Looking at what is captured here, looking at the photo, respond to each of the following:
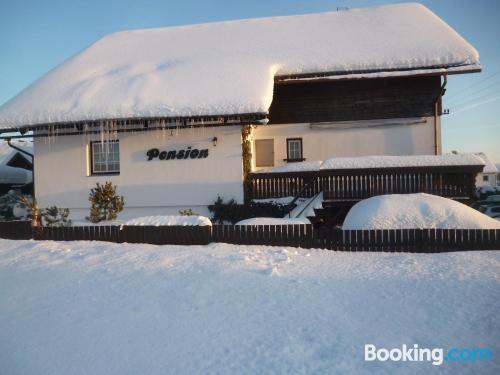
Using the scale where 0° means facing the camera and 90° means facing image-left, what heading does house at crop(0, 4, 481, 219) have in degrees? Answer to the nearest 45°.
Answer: approximately 0°

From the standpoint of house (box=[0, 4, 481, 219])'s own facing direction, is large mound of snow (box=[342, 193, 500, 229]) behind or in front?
in front

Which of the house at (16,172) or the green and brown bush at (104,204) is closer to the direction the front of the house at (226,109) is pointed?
the green and brown bush

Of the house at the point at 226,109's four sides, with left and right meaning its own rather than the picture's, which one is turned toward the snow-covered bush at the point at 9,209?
right

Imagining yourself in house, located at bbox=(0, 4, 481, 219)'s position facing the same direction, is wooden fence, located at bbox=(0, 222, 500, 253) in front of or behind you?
in front

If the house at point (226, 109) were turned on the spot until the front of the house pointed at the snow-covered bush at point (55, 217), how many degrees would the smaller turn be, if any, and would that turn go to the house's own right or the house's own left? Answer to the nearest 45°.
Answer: approximately 90° to the house's own right

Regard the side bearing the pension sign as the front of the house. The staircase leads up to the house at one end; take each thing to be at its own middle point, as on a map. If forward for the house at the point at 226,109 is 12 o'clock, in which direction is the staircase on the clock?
The staircase is roughly at 10 o'clock from the house.

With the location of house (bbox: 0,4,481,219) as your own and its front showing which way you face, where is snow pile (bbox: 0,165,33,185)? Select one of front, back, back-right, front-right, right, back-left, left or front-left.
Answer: back-right

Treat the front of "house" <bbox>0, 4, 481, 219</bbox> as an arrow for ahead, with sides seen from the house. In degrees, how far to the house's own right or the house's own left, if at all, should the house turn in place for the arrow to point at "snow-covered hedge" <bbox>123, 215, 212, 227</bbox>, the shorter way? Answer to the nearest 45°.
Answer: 0° — it already faces it

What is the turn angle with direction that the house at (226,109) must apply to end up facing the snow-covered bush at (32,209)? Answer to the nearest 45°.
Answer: approximately 90° to its right

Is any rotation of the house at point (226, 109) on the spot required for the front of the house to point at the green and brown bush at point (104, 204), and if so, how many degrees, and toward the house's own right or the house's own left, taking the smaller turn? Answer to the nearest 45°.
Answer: approximately 90° to the house's own right

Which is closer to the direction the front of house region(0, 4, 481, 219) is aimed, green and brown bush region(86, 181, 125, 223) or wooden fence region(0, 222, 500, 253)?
the wooden fence
